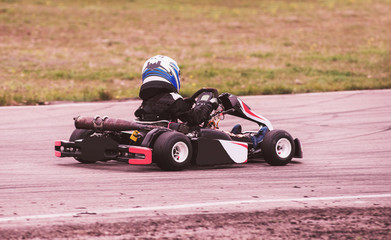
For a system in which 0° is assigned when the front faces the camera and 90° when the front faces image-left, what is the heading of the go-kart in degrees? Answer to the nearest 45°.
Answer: approximately 225°
